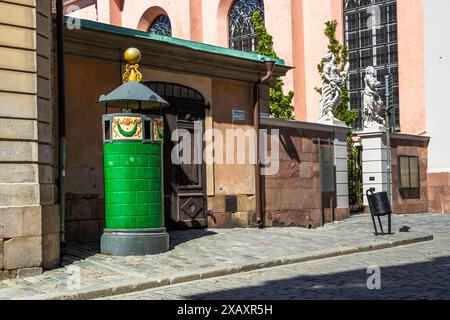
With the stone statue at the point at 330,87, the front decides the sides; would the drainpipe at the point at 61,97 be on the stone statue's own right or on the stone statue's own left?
on the stone statue's own right

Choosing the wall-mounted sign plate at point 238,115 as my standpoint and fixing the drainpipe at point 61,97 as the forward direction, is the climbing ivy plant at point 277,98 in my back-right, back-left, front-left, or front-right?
back-right

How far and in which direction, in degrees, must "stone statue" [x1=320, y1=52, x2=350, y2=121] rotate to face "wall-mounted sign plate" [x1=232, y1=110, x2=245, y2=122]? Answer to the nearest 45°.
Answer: approximately 90° to its right

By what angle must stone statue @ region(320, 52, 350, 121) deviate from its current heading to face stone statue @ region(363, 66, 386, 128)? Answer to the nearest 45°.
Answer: approximately 90° to its left

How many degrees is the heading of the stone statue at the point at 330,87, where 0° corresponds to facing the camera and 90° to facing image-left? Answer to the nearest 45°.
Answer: approximately 315°

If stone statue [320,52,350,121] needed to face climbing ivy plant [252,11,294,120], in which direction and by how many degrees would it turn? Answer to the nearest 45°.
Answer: approximately 180°

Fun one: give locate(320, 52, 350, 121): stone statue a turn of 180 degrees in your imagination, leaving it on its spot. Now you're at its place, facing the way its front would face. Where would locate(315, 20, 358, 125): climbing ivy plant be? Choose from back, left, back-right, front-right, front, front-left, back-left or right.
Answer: front-right

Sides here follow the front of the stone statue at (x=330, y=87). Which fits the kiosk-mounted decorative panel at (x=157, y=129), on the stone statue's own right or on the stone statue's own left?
on the stone statue's own right
